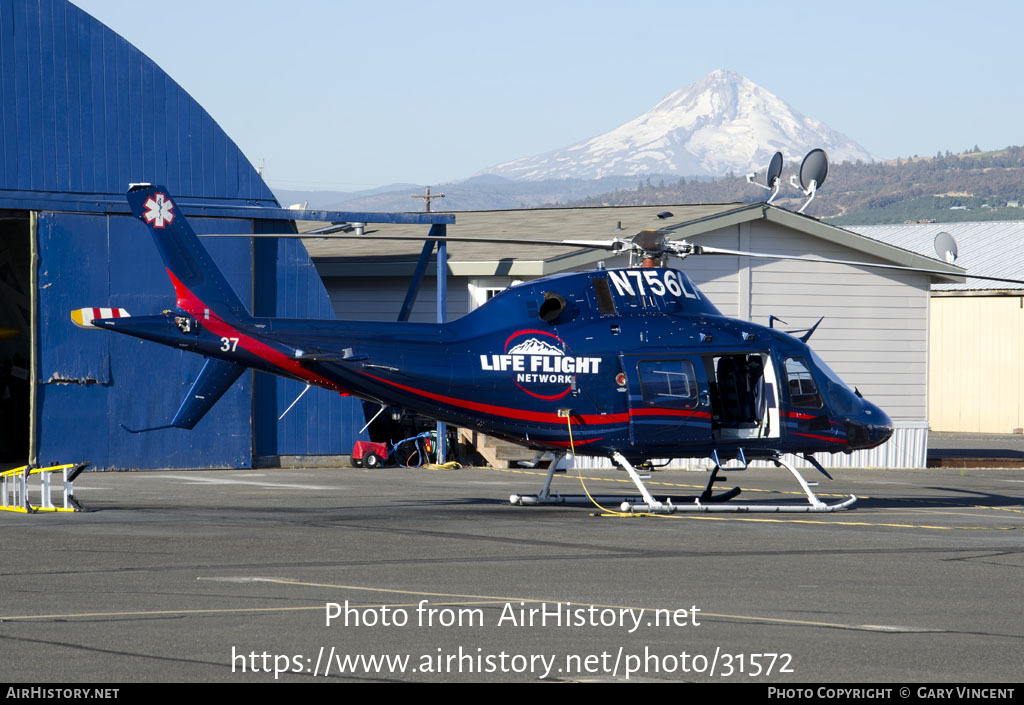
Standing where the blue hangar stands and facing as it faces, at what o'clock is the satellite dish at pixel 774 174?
The satellite dish is roughly at 9 o'clock from the blue hangar.

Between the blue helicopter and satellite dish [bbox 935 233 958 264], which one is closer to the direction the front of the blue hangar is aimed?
the blue helicopter

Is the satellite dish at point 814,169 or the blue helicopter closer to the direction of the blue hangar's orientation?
the blue helicopter

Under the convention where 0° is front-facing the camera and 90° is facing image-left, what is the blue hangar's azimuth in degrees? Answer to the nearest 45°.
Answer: approximately 0°

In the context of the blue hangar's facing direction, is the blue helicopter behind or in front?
in front

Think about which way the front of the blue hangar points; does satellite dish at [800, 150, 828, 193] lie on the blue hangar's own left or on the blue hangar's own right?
on the blue hangar's own left

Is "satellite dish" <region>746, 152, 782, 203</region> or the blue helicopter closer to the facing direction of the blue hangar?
the blue helicopter

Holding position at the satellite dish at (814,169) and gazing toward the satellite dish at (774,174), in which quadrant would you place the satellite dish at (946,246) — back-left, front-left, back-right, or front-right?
back-right

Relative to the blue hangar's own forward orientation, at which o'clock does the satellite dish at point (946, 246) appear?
The satellite dish is roughly at 8 o'clock from the blue hangar.
